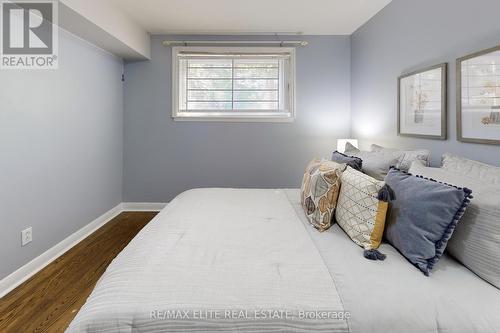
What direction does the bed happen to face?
to the viewer's left

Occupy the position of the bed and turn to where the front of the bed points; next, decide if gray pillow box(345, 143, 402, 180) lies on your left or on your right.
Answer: on your right

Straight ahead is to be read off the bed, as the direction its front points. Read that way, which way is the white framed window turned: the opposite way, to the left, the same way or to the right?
to the left

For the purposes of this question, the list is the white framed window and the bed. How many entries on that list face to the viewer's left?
1
